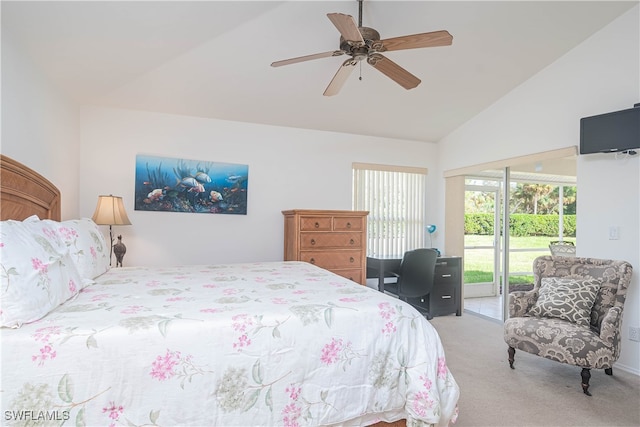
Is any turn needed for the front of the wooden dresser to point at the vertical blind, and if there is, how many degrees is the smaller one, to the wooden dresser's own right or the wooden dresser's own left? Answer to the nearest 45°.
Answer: approximately 90° to the wooden dresser's own left

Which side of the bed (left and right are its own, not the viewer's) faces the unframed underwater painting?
left

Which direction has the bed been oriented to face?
to the viewer's right

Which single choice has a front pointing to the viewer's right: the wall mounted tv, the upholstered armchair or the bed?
the bed

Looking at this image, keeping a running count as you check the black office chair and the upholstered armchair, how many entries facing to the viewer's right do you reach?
0

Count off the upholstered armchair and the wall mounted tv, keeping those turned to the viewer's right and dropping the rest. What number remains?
0

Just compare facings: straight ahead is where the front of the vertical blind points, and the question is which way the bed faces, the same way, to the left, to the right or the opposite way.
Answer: to the left

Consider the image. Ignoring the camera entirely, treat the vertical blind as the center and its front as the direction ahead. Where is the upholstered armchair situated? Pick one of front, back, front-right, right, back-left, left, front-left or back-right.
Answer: front

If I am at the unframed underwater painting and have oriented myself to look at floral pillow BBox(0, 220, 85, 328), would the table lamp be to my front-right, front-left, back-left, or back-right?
front-right

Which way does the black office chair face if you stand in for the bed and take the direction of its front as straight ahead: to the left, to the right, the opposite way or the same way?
to the left

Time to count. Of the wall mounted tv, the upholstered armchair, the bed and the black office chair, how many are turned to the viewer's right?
1

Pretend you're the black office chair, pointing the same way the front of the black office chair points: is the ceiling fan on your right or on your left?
on your left

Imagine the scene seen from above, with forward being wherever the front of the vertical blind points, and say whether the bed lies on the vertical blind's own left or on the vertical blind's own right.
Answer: on the vertical blind's own right

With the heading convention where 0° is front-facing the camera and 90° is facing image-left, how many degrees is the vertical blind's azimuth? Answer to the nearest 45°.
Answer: approximately 315°

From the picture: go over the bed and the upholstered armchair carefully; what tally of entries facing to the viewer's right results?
1

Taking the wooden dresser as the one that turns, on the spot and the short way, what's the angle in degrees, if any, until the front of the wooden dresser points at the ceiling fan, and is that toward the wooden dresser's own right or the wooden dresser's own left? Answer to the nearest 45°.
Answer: approximately 45° to the wooden dresser's own right
